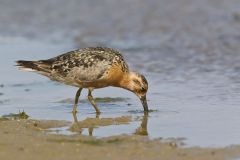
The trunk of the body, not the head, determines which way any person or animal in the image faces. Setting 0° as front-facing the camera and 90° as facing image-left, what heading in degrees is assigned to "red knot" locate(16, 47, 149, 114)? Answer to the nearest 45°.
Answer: approximately 270°
